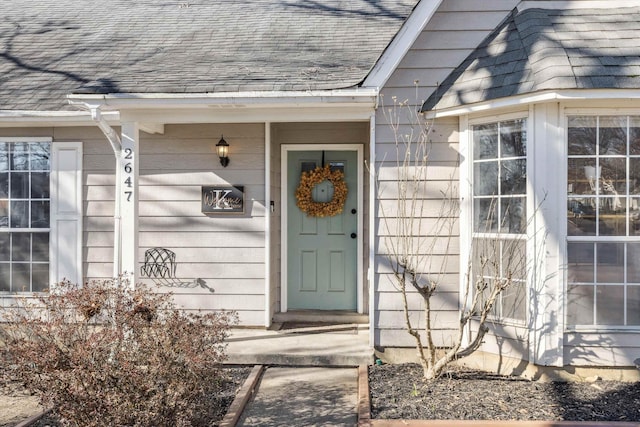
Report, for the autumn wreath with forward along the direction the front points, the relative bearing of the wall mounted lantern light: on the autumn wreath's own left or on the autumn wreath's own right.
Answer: on the autumn wreath's own right

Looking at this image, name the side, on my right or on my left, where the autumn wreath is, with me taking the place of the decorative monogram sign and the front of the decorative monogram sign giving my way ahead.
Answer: on my left

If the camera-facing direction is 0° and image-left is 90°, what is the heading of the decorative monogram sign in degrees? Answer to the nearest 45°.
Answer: approximately 0°

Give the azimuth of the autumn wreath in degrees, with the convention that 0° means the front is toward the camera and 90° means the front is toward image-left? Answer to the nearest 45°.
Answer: approximately 0°

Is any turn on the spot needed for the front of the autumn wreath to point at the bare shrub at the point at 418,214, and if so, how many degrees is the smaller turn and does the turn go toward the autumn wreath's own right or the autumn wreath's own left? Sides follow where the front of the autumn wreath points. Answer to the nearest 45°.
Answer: approximately 45° to the autumn wreath's own left

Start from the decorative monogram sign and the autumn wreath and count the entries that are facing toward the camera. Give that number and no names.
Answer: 2

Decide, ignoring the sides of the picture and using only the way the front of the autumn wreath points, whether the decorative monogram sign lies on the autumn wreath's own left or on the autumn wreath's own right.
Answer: on the autumn wreath's own right

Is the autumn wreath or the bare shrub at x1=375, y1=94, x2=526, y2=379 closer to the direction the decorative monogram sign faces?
the bare shrub
